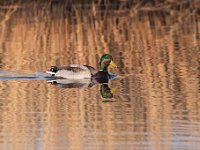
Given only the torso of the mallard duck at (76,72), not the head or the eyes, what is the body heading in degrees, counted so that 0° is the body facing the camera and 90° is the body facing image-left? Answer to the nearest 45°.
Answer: approximately 270°
